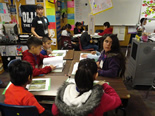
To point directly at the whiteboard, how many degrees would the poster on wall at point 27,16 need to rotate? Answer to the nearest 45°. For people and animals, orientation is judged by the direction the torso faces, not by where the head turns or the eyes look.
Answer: approximately 90° to its left

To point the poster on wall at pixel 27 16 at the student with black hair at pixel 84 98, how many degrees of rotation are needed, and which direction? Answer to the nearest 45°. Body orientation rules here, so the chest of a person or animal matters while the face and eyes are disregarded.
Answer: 0° — it already faces them

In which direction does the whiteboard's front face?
toward the camera

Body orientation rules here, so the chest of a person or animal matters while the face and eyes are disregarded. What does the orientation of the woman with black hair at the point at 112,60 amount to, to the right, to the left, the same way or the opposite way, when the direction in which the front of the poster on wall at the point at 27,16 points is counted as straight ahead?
to the right

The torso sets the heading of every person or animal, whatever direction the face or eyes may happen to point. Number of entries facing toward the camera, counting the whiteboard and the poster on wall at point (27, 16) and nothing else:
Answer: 2

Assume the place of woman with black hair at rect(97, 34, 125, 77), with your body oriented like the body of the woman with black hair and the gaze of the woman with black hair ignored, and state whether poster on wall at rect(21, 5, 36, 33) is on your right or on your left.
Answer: on your right

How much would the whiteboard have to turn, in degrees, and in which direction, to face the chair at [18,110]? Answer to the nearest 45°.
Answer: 0° — it already faces it

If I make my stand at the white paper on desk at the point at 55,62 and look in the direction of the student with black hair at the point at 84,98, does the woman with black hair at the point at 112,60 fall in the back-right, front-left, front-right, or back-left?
front-left

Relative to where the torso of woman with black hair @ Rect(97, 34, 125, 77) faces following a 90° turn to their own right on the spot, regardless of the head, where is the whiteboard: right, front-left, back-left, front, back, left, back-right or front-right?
front-right

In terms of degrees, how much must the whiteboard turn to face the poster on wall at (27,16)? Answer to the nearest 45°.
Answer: approximately 45° to its right

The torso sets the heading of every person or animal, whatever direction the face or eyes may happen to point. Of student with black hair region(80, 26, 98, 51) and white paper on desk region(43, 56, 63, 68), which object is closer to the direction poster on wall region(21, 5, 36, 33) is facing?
the white paper on desk

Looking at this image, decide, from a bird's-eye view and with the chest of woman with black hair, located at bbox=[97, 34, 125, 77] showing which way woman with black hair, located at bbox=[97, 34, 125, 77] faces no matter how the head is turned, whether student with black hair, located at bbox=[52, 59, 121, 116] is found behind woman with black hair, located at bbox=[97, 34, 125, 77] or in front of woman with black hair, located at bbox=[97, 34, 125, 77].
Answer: in front

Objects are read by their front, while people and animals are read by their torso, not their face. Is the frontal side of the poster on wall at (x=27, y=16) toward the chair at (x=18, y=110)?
yes

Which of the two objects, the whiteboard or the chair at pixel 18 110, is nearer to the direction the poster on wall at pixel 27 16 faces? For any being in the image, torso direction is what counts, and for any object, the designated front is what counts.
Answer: the chair

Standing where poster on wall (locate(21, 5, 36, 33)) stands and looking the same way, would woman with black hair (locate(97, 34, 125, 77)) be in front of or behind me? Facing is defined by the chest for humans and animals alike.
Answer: in front

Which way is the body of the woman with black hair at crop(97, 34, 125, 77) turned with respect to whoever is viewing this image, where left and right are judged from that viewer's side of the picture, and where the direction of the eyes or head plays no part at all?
facing the viewer and to the left of the viewer

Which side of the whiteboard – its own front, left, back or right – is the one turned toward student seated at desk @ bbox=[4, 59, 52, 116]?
front

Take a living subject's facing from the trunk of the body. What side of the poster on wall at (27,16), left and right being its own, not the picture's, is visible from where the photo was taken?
front
